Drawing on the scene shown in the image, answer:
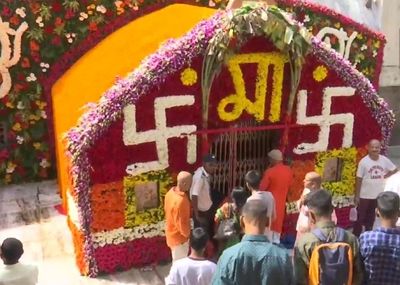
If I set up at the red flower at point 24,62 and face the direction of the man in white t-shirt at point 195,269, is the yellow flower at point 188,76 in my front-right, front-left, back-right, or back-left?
front-left

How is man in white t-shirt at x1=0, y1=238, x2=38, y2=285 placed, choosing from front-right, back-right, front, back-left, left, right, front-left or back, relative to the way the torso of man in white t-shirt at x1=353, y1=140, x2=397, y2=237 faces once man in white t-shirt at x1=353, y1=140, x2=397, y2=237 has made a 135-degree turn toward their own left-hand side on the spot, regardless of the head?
back

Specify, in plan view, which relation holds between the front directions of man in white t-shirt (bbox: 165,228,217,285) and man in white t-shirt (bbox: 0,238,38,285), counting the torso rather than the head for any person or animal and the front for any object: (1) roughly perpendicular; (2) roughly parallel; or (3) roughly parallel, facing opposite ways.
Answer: roughly parallel

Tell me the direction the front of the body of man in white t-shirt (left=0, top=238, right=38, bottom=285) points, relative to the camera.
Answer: away from the camera

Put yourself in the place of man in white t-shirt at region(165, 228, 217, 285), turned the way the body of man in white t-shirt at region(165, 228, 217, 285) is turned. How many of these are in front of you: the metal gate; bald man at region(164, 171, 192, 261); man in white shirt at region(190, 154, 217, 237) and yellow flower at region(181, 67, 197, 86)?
4

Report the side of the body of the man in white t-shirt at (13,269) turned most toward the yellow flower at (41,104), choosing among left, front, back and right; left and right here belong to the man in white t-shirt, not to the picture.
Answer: front

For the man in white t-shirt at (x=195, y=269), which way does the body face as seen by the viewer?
away from the camera

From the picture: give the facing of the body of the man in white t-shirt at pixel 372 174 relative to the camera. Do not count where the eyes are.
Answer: toward the camera

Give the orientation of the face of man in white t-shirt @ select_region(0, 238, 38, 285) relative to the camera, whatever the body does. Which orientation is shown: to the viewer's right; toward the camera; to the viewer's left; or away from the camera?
away from the camera

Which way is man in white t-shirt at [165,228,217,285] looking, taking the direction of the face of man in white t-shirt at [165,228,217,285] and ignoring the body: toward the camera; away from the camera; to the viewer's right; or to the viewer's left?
away from the camera

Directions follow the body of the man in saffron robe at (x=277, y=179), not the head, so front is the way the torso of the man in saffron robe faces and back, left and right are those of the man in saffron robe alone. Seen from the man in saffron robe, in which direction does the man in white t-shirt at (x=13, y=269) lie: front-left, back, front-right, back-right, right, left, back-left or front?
left

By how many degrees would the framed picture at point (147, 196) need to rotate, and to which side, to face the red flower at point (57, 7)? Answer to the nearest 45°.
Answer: approximately 180°

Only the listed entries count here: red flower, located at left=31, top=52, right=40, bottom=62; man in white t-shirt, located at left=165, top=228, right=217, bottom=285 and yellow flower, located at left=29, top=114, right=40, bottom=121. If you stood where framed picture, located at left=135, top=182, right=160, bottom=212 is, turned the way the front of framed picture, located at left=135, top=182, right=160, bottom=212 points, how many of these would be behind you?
2

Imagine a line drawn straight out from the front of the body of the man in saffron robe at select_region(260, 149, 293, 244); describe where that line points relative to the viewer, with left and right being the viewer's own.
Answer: facing away from the viewer and to the left of the viewer

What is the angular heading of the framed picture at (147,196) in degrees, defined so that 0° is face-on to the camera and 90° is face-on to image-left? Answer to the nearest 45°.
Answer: approximately 315°

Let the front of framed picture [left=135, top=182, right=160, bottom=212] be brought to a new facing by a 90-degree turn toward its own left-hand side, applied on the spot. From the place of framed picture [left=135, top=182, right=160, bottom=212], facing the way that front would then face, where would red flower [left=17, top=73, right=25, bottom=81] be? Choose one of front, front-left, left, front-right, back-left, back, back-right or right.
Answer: left

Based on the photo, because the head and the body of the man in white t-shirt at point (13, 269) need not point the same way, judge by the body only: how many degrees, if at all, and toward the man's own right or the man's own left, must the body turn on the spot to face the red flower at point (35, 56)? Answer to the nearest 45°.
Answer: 0° — they already face it

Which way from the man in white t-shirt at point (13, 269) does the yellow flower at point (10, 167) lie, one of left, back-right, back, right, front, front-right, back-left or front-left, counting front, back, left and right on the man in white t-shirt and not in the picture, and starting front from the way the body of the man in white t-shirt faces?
front

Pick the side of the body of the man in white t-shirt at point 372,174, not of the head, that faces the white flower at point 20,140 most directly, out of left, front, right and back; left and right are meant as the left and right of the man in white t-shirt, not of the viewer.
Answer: right
